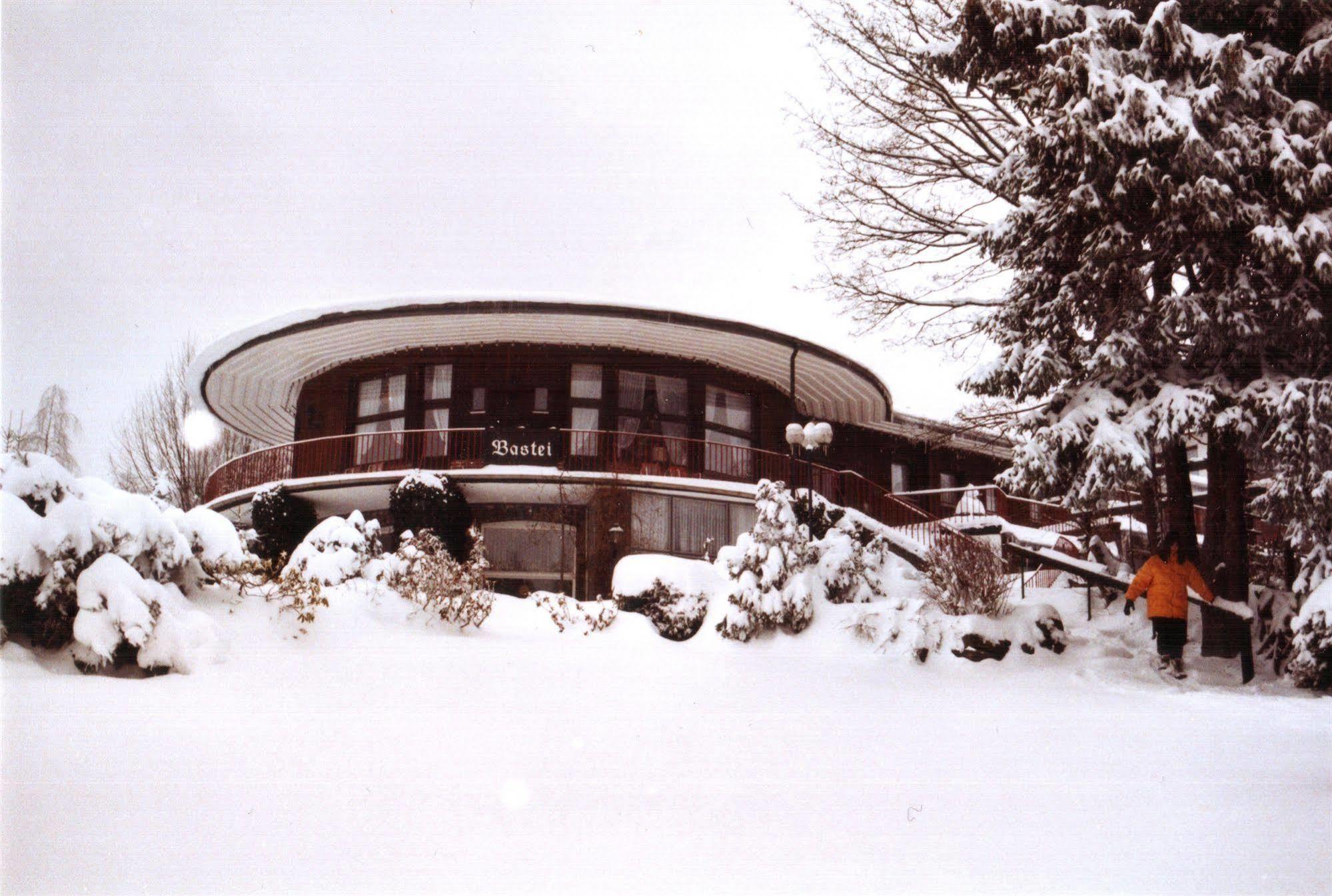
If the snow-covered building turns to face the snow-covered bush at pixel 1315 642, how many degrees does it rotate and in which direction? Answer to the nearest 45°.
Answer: approximately 45° to its left

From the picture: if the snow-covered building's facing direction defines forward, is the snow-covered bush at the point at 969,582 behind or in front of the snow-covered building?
in front

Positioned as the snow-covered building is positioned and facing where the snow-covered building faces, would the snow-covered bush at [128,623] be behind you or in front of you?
in front

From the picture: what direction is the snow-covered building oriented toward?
toward the camera

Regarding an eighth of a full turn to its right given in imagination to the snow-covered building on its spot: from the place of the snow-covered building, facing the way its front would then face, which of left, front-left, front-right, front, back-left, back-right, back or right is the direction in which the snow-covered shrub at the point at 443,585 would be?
front-left

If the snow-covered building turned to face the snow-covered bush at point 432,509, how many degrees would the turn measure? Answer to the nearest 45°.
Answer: approximately 45° to its right

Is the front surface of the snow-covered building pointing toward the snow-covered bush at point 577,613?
yes

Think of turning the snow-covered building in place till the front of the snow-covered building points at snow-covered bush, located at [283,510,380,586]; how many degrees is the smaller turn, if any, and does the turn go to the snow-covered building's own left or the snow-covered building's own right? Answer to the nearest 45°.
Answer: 0° — it already faces it
